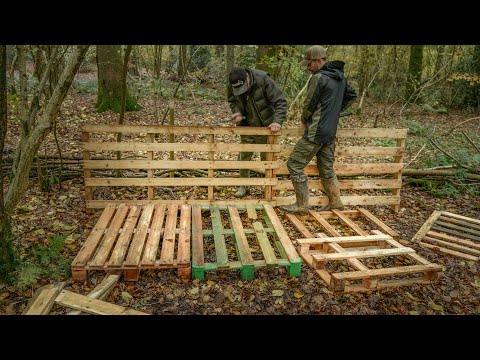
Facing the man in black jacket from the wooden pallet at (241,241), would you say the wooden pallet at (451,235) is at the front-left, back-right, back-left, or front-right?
front-right

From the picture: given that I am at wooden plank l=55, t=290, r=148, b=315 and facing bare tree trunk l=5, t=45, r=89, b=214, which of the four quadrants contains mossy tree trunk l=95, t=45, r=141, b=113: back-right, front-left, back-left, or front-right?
front-right

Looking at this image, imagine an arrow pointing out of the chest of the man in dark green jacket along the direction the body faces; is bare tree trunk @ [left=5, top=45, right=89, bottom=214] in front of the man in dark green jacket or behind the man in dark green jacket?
in front

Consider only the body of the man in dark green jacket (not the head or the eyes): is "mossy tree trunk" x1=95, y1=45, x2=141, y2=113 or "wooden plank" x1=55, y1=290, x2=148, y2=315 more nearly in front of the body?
the wooden plank

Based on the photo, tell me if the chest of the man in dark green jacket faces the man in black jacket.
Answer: no

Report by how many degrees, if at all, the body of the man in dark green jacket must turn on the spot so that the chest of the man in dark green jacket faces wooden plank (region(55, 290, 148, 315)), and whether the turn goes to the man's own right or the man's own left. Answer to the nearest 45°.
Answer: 0° — they already face it

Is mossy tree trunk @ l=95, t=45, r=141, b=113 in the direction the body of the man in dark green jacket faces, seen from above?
no

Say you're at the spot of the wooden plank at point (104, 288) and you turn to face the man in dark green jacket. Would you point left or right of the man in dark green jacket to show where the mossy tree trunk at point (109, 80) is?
left

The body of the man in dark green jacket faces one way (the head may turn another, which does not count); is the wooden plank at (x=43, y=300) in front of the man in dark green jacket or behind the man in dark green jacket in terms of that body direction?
in front
